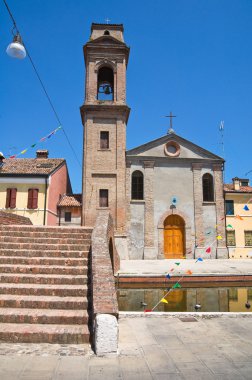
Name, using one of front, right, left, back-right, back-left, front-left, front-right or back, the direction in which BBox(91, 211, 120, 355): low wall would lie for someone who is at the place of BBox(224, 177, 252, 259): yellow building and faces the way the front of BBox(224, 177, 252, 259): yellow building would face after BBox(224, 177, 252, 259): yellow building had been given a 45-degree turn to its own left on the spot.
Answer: front-right

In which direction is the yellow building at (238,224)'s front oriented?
toward the camera

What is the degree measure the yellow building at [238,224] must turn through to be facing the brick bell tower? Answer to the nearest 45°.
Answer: approximately 45° to its right

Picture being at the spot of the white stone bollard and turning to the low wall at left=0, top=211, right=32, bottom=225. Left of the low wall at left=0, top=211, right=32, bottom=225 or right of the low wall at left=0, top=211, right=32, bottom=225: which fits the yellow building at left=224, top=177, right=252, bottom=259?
right

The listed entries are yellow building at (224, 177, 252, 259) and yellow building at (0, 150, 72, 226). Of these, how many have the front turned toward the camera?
2

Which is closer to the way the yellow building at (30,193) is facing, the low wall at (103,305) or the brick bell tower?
the low wall

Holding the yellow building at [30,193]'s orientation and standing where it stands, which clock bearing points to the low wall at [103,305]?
The low wall is roughly at 12 o'clock from the yellow building.

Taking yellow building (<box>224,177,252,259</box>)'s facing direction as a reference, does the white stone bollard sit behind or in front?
in front

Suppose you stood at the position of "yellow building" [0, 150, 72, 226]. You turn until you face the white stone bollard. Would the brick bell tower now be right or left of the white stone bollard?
left

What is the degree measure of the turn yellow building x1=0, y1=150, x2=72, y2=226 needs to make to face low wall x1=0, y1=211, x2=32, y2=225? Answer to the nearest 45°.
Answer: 0° — it already faces it

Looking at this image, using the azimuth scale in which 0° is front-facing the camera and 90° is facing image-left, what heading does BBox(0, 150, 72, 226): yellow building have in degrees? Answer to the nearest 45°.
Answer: approximately 0°

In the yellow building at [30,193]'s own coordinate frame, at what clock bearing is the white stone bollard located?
The white stone bollard is roughly at 12 o'clock from the yellow building.
